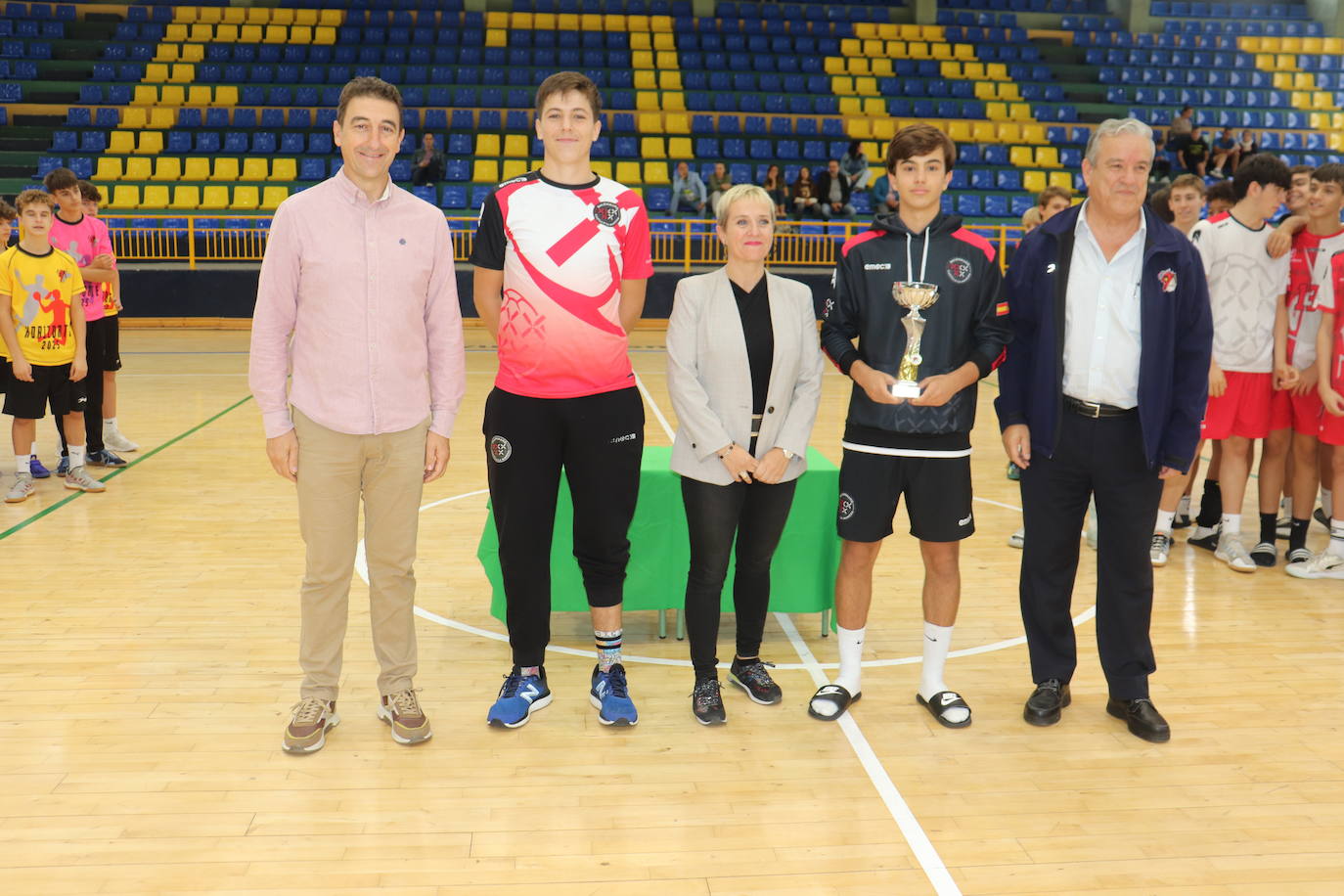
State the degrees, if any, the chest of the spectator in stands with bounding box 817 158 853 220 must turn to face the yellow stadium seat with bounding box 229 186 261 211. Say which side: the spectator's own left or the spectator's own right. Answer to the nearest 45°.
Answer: approximately 90° to the spectator's own right

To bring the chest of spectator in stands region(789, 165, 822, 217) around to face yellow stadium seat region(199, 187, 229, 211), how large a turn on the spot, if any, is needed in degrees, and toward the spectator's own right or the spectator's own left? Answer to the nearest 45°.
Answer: approximately 90° to the spectator's own right

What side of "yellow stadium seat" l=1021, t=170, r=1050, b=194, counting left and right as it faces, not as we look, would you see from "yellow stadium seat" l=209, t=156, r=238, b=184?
right

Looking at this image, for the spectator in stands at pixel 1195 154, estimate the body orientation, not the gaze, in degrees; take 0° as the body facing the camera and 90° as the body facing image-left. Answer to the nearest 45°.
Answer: approximately 0°

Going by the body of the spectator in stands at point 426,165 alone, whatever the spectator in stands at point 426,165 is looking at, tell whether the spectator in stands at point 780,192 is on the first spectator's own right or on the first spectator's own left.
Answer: on the first spectator's own left

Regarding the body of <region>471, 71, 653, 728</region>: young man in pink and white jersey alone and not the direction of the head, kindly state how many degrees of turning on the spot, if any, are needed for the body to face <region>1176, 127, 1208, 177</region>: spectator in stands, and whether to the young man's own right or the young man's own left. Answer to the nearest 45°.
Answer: approximately 135° to the young man's own left

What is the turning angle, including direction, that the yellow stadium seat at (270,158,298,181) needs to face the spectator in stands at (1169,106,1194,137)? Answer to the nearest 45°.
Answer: approximately 90° to its left

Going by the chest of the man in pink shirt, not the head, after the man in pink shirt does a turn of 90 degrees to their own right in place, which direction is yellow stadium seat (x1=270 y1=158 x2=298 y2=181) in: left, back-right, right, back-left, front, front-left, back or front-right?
right

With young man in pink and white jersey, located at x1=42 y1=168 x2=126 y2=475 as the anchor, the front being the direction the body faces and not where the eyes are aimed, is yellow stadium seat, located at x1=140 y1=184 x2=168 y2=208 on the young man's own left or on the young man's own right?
on the young man's own left
